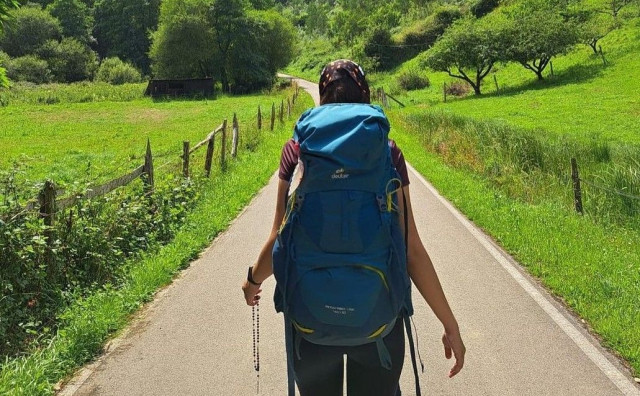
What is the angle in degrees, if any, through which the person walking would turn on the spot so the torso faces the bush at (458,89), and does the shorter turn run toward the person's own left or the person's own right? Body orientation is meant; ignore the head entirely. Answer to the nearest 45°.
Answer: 0° — they already face it

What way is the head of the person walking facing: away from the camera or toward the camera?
away from the camera

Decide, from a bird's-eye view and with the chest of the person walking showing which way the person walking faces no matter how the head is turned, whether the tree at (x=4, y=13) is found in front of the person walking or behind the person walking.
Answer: in front

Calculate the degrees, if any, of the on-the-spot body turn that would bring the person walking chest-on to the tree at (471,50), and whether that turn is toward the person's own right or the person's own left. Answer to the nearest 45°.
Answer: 0° — they already face it

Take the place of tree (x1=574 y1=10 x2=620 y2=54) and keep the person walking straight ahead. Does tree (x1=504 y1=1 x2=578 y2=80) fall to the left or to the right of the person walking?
right

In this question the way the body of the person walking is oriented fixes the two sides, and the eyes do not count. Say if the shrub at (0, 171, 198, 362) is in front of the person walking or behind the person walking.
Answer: in front

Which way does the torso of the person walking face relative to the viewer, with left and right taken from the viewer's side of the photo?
facing away from the viewer
